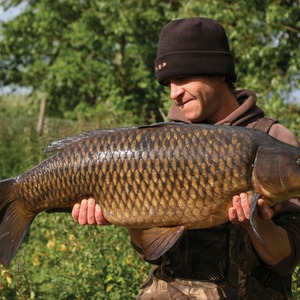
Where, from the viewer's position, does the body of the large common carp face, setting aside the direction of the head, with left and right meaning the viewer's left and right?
facing to the right of the viewer

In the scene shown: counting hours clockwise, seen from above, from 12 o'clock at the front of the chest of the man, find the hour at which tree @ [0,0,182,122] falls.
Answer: The tree is roughly at 4 o'clock from the man.

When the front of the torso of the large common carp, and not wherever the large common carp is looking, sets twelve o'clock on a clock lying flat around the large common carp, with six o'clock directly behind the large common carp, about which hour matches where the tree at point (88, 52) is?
The tree is roughly at 9 o'clock from the large common carp.

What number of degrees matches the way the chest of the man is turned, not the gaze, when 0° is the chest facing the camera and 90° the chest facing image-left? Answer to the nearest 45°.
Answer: approximately 45°

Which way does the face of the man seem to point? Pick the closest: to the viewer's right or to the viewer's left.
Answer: to the viewer's left
